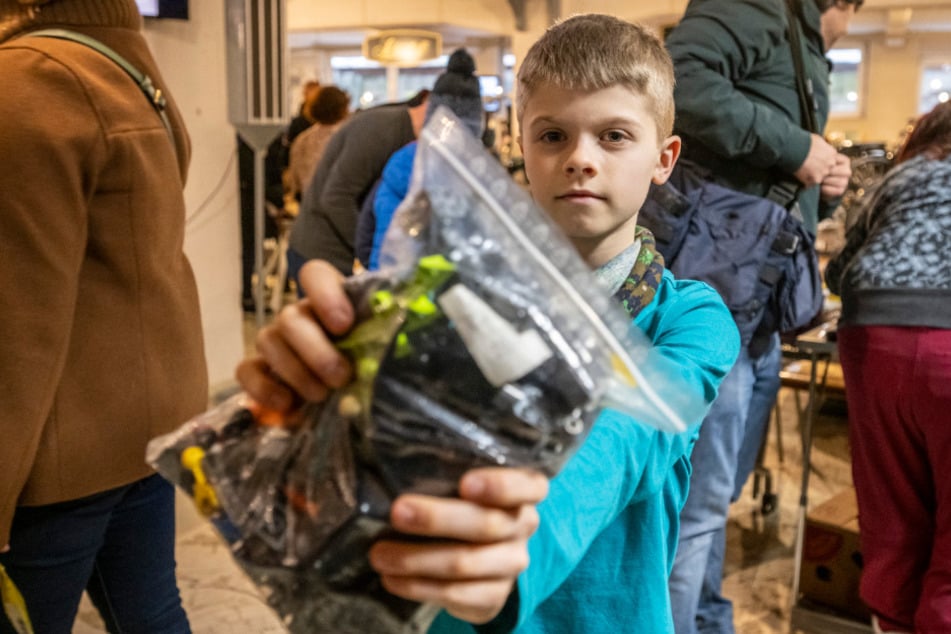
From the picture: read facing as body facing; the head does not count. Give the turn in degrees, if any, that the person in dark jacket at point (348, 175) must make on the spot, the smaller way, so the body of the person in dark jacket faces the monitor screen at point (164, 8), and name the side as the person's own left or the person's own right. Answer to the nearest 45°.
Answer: approximately 135° to the person's own left

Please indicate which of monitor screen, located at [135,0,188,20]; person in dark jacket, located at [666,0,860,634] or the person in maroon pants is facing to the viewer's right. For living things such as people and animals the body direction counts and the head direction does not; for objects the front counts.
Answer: the person in dark jacket

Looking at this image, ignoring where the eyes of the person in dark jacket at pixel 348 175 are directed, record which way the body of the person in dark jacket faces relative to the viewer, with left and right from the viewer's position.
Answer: facing to the right of the viewer

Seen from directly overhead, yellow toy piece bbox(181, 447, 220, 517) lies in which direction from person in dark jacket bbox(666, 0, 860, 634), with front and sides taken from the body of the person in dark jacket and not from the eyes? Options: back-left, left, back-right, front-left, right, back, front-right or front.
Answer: right

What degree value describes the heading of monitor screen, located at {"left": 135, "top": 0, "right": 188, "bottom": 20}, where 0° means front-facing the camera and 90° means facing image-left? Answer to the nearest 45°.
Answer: approximately 0°

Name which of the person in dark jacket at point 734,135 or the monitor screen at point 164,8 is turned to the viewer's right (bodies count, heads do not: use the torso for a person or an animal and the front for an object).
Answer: the person in dark jacket

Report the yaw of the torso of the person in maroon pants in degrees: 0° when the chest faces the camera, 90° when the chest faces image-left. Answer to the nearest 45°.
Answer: approximately 180°

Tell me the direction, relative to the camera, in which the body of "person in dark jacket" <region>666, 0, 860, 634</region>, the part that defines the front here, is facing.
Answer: to the viewer's right
